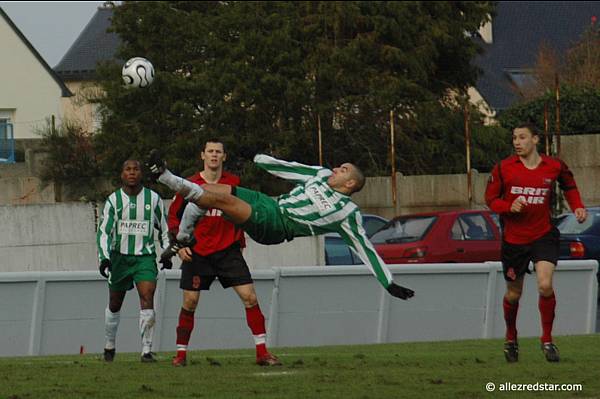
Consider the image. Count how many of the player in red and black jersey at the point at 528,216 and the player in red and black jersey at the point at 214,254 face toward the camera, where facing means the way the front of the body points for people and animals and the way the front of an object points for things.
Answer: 2

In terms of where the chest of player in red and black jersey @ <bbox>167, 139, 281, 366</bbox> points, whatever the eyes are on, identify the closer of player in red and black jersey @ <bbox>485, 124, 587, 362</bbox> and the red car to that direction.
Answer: the player in red and black jersey

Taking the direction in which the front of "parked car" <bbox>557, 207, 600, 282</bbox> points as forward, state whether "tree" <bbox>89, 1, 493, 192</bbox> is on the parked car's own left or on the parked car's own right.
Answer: on the parked car's own left

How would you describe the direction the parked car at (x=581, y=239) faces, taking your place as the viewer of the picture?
facing away from the viewer and to the right of the viewer

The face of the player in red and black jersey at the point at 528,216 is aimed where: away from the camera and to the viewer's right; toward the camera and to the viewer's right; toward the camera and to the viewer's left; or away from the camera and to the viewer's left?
toward the camera and to the viewer's left

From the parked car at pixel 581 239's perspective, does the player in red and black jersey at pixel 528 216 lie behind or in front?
behind

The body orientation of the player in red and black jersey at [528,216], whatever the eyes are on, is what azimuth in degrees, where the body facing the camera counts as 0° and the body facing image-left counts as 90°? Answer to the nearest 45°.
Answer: approximately 0°

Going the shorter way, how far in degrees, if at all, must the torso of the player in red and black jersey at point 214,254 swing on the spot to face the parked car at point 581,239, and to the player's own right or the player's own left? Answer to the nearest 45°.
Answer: approximately 135° to the player's own left

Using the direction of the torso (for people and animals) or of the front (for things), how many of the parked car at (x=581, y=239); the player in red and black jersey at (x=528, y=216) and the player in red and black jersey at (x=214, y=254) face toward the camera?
2
